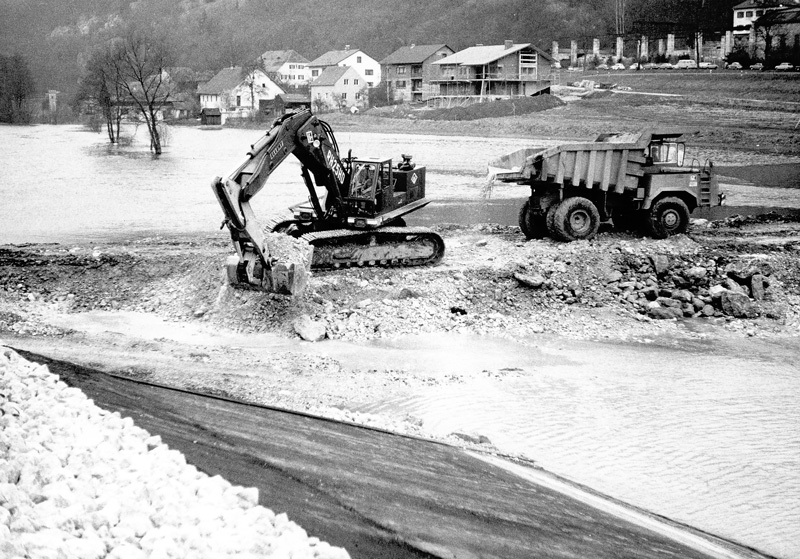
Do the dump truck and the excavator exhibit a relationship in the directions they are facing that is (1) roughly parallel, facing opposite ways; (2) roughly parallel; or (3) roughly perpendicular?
roughly parallel, facing opposite ways

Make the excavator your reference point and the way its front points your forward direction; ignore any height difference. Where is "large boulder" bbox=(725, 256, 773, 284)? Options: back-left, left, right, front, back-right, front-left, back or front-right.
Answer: back-left

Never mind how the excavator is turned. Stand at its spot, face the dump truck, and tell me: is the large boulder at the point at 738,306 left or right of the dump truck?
right

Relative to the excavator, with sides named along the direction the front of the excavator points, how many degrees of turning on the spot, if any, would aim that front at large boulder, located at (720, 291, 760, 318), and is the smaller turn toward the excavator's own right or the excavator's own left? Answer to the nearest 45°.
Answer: approximately 135° to the excavator's own left

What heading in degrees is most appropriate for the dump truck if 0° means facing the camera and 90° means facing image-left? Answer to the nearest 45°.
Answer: approximately 225°

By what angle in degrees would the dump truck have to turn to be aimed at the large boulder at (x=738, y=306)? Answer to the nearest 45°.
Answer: approximately 90° to its right

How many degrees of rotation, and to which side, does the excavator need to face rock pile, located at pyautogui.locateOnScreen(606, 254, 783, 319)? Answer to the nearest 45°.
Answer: approximately 135° to its left

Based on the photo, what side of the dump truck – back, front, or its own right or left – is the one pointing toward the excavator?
back

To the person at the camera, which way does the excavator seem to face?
facing the viewer and to the left of the viewer

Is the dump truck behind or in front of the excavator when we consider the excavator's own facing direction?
behind
